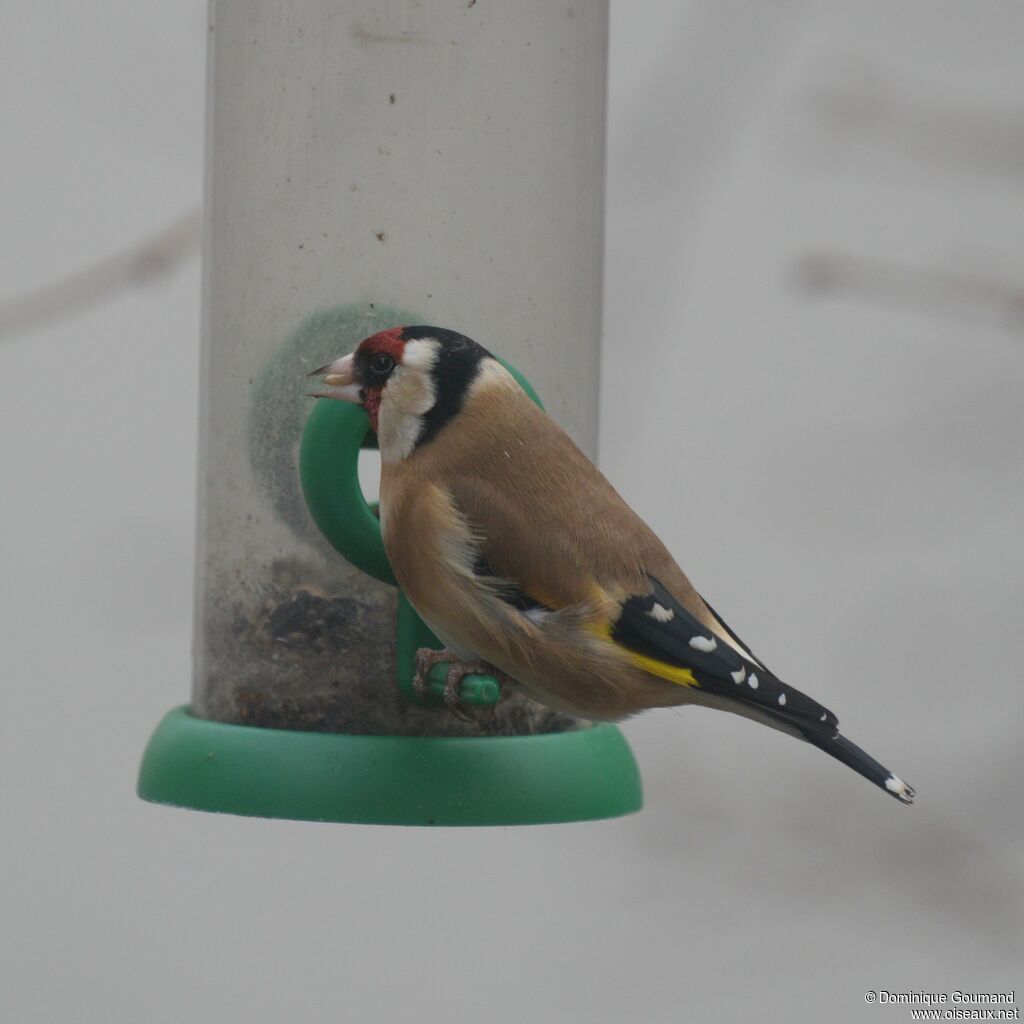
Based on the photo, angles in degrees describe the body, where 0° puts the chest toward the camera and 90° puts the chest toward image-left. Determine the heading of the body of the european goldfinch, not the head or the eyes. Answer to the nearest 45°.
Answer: approximately 90°

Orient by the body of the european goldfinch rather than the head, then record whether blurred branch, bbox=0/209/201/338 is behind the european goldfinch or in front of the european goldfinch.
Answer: in front
